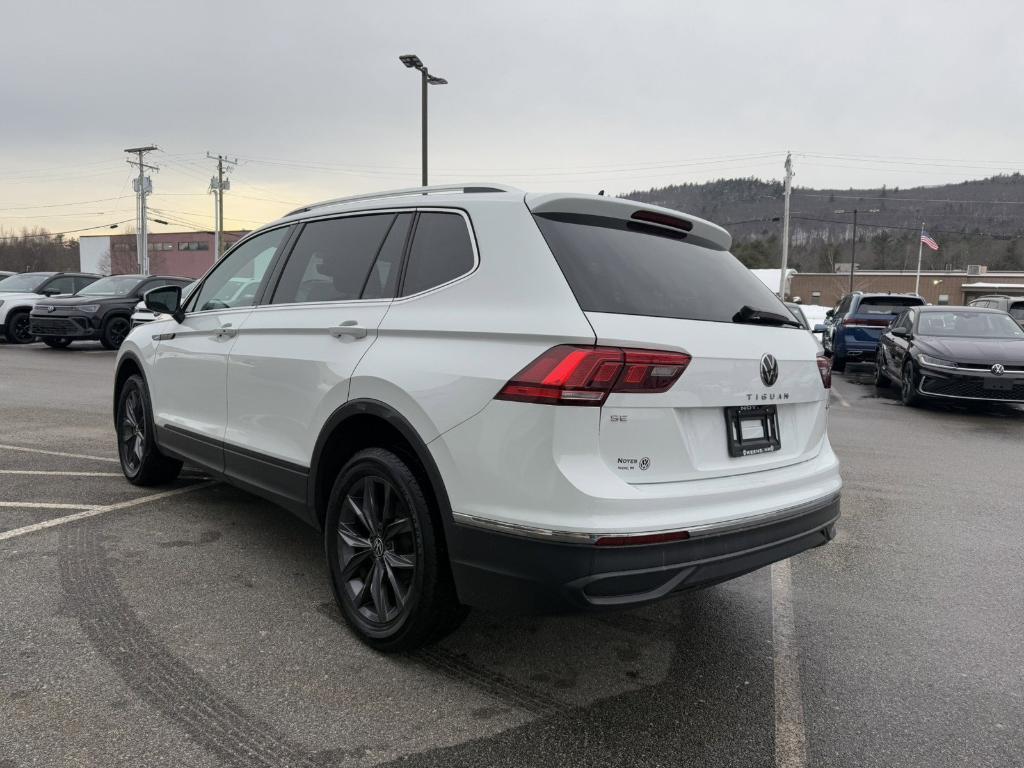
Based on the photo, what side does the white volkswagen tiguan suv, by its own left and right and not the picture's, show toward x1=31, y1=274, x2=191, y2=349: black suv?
front

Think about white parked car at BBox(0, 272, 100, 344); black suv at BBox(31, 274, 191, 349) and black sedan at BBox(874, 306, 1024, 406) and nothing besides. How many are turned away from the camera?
0

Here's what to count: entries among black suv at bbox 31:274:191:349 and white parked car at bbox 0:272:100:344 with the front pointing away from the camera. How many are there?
0

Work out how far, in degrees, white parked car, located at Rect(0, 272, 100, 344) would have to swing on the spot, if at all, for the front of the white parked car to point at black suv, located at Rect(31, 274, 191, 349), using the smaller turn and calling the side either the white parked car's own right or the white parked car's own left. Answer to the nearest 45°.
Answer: approximately 45° to the white parked car's own left

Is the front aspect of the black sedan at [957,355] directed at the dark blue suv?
no

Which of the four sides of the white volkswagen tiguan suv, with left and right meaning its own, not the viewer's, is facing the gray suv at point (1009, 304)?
right

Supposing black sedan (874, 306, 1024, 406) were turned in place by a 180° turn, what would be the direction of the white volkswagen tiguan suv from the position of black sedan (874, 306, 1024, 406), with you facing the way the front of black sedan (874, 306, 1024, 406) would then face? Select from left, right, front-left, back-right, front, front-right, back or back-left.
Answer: back-left

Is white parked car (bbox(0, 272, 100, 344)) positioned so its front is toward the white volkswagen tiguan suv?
no

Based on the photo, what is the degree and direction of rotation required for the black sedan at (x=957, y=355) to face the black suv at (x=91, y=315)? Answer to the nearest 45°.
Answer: approximately 135° to its right

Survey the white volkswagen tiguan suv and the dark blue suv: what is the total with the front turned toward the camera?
0

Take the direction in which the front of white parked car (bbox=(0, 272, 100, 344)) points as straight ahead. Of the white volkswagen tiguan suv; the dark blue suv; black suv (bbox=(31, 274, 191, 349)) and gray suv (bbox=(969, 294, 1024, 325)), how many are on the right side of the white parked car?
0

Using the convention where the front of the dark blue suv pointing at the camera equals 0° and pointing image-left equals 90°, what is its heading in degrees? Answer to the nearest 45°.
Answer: approximately 135°

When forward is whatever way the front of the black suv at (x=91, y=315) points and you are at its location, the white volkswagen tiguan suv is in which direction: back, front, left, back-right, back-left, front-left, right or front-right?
front-left

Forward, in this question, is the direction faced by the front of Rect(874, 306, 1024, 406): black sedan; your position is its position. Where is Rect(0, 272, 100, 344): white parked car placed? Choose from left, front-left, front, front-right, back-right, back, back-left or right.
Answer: back-right

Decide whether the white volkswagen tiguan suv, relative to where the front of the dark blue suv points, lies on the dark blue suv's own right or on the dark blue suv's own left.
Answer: on the dark blue suv's own left

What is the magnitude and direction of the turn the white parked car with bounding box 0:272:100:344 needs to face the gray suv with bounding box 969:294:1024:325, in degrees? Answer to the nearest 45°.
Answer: approximately 90° to its left

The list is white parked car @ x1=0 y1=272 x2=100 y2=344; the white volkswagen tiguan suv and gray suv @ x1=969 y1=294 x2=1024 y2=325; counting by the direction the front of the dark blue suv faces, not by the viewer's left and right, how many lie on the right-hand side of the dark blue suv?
1

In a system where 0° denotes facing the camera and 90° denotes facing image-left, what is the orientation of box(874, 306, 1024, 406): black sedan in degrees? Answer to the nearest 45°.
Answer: approximately 315°

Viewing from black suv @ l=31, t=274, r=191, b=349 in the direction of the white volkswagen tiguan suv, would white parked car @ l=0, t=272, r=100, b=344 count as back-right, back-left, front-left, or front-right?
back-right

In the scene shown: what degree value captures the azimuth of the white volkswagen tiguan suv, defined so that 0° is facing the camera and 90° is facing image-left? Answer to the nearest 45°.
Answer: approximately 135°
